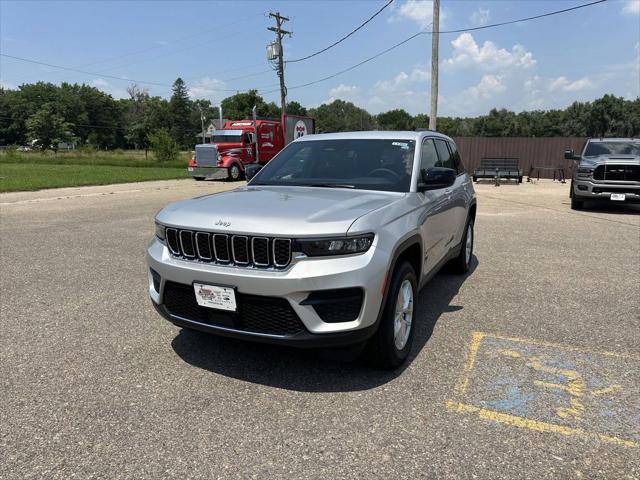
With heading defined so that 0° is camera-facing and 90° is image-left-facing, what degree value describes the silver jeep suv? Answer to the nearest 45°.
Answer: approximately 45°

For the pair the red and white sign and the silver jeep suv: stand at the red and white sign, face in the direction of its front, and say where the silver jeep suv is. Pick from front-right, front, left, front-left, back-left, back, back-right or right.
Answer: front

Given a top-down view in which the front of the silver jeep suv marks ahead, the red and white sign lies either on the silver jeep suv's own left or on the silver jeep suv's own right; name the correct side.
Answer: on the silver jeep suv's own right

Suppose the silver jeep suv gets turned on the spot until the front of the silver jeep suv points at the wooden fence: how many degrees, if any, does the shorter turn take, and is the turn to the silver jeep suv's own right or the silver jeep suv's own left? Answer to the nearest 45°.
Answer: approximately 180°

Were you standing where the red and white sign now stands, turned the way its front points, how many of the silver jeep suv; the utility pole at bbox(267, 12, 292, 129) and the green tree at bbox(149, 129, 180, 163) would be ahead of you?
1

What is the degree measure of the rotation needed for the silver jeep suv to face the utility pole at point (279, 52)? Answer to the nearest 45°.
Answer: approximately 135° to its right

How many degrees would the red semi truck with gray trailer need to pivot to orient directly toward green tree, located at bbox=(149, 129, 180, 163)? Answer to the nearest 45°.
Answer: approximately 135° to its right

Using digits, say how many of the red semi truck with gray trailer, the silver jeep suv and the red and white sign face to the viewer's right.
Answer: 0

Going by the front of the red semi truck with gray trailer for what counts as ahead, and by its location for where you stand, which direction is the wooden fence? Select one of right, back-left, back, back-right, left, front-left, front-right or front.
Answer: back-left

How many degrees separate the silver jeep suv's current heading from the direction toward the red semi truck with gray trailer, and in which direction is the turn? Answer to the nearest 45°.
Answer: approximately 135° to its right

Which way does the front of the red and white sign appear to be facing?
toward the camera

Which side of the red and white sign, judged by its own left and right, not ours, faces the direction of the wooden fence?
left

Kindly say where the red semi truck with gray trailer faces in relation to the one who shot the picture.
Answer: facing the viewer and to the left of the viewer

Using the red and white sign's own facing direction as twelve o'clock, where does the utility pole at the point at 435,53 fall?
The utility pole is roughly at 10 o'clock from the red and white sign.

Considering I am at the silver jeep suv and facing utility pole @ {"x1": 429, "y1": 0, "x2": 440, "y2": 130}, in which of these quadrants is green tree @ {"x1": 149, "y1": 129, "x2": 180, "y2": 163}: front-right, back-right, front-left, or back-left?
front-left

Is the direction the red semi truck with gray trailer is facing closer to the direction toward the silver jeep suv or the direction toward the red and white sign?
the silver jeep suv
